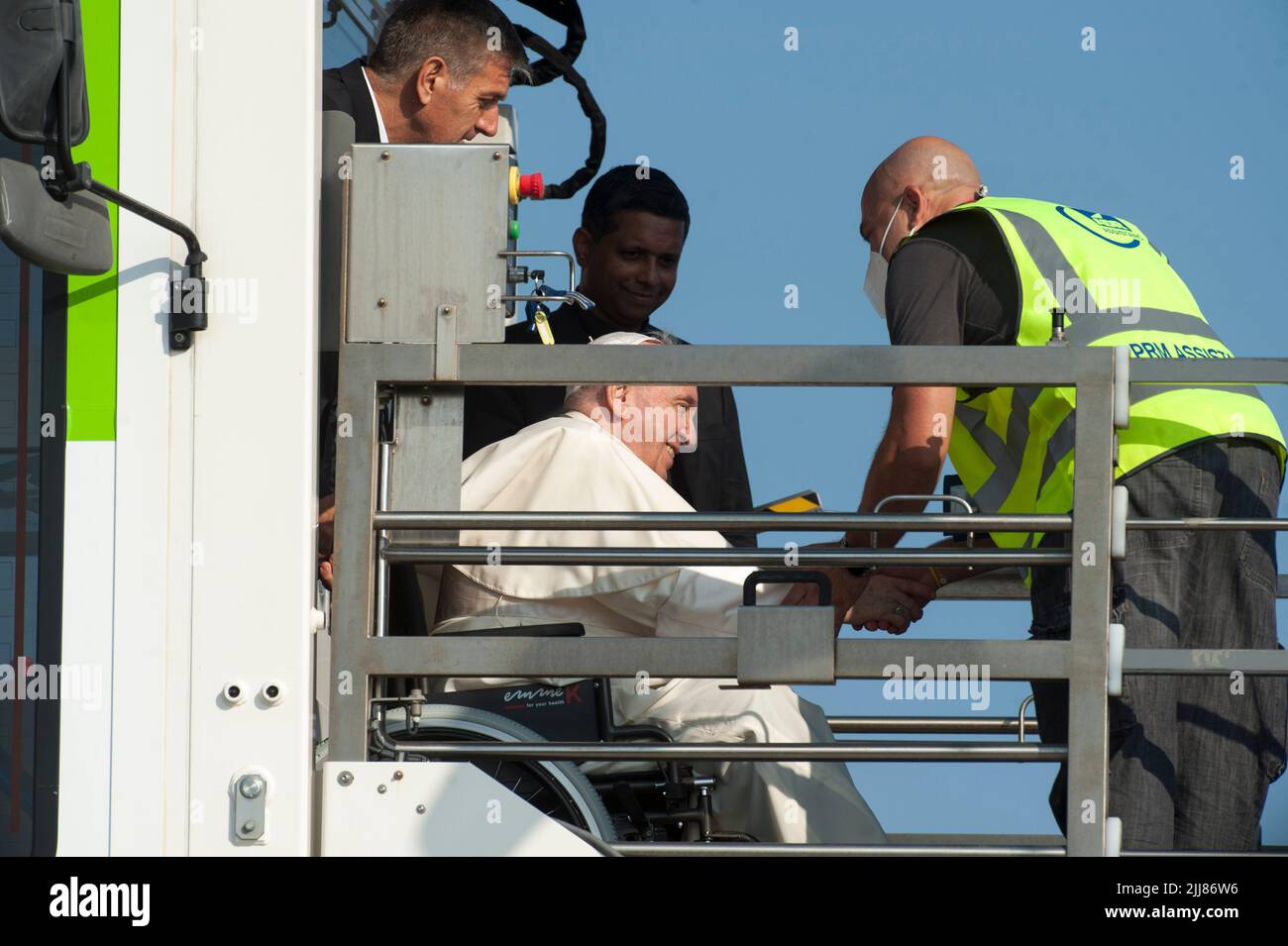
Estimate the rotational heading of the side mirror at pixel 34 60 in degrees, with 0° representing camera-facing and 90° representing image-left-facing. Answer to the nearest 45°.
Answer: approximately 180°

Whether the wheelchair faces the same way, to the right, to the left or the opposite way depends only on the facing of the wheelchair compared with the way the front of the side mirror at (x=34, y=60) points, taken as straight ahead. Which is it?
to the right

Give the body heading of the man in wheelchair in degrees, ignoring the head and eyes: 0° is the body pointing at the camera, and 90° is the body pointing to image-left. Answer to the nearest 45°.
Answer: approximately 270°

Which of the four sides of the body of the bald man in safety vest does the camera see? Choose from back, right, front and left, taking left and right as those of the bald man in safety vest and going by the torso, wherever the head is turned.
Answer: left

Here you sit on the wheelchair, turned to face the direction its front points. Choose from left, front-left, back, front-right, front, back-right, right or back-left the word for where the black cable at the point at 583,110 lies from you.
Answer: left

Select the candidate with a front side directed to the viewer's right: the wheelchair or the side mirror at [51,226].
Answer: the wheelchair

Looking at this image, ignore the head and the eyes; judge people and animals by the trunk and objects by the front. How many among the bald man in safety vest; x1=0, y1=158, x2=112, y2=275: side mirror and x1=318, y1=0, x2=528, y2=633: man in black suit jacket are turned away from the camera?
1

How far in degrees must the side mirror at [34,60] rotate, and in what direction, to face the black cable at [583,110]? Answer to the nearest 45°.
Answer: approximately 45° to its right

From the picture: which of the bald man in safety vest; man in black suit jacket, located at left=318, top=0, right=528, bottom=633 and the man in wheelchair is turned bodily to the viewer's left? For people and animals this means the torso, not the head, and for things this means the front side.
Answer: the bald man in safety vest

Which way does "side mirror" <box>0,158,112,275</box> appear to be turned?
away from the camera

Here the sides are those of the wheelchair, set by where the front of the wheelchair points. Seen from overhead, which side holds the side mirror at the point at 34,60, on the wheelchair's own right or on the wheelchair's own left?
on the wheelchair's own right

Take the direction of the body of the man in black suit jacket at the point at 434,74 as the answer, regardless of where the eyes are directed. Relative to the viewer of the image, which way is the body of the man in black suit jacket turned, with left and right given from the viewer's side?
facing to the right of the viewer

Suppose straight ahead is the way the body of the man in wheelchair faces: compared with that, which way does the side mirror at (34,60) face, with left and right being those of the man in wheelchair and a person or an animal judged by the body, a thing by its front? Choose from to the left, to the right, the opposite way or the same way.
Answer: to the left

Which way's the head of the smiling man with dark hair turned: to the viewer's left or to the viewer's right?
to the viewer's right
